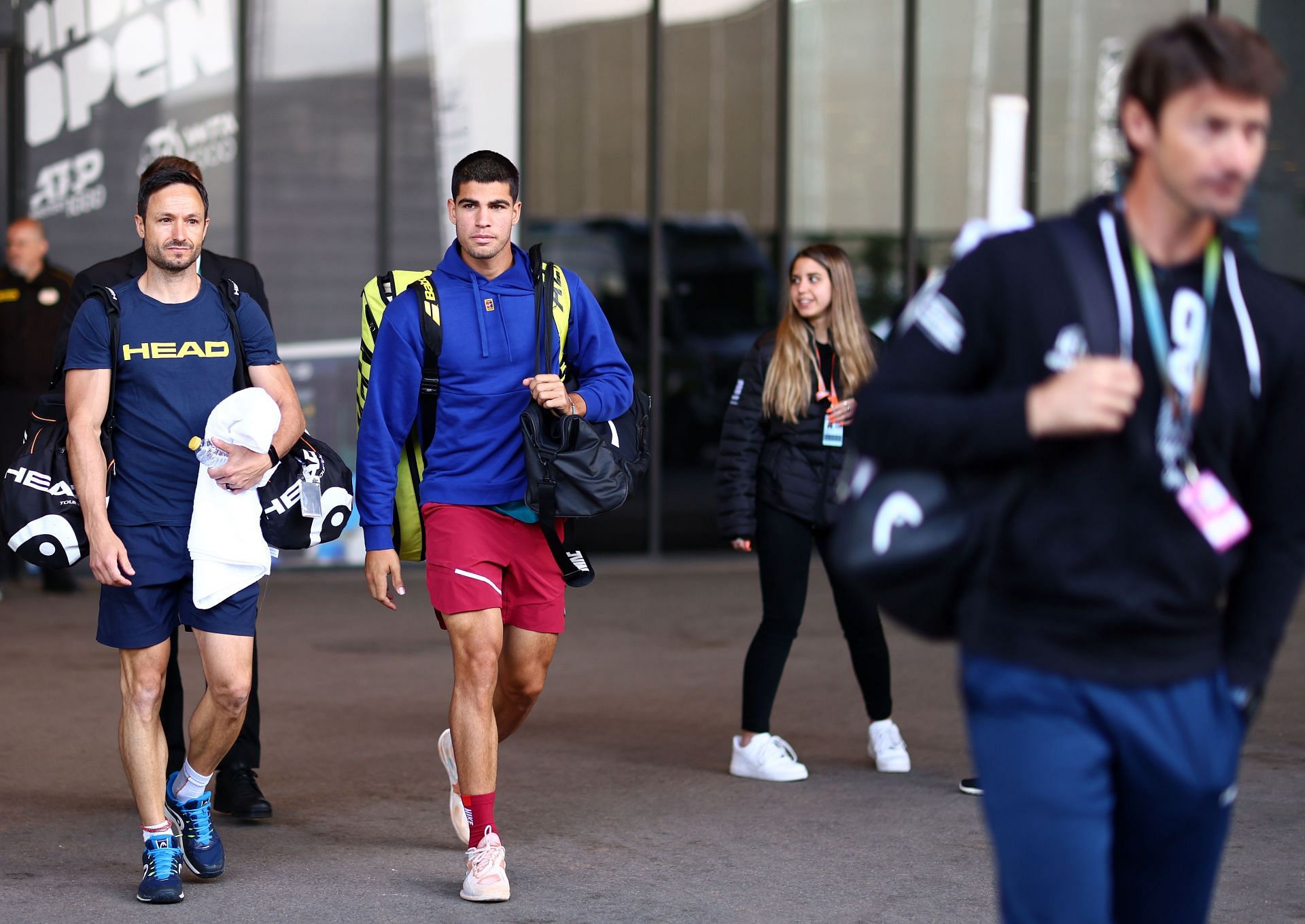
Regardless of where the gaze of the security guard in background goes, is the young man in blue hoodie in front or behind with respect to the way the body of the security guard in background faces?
in front

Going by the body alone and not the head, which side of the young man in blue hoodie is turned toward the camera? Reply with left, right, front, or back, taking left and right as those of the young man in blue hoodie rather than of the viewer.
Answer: front

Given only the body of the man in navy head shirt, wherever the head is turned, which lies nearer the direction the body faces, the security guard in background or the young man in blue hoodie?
the young man in blue hoodie

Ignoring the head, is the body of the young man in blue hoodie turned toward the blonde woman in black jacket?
no

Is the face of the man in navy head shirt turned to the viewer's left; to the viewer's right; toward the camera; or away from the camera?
toward the camera

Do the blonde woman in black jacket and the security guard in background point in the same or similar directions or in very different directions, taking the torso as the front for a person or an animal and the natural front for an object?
same or similar directions

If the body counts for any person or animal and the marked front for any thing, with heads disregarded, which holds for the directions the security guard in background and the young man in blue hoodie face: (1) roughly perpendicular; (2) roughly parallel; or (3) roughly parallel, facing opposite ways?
roughly parallel

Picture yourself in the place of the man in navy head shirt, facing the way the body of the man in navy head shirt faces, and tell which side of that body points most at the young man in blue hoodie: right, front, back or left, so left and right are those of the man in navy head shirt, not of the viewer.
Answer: left

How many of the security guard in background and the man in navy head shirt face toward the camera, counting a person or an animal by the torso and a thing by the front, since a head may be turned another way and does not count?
2

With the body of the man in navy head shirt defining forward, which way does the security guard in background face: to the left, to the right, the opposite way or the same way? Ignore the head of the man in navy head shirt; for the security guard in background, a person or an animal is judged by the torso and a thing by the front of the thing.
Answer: the same way

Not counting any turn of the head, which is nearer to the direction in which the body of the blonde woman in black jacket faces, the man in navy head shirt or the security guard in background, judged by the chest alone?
the man in navy head shirt

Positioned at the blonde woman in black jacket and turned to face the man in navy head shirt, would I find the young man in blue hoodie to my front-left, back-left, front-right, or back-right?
front-left

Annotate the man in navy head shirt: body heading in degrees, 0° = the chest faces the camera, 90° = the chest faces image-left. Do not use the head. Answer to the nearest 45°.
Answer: approximately 0°

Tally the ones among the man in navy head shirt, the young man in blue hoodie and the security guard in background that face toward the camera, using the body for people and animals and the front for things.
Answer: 3

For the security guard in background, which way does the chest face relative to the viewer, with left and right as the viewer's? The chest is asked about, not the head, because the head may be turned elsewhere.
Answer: facing the viewer

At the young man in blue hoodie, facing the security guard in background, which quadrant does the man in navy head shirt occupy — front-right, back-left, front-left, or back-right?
front-left

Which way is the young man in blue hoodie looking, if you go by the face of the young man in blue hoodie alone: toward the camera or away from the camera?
toward the camera
